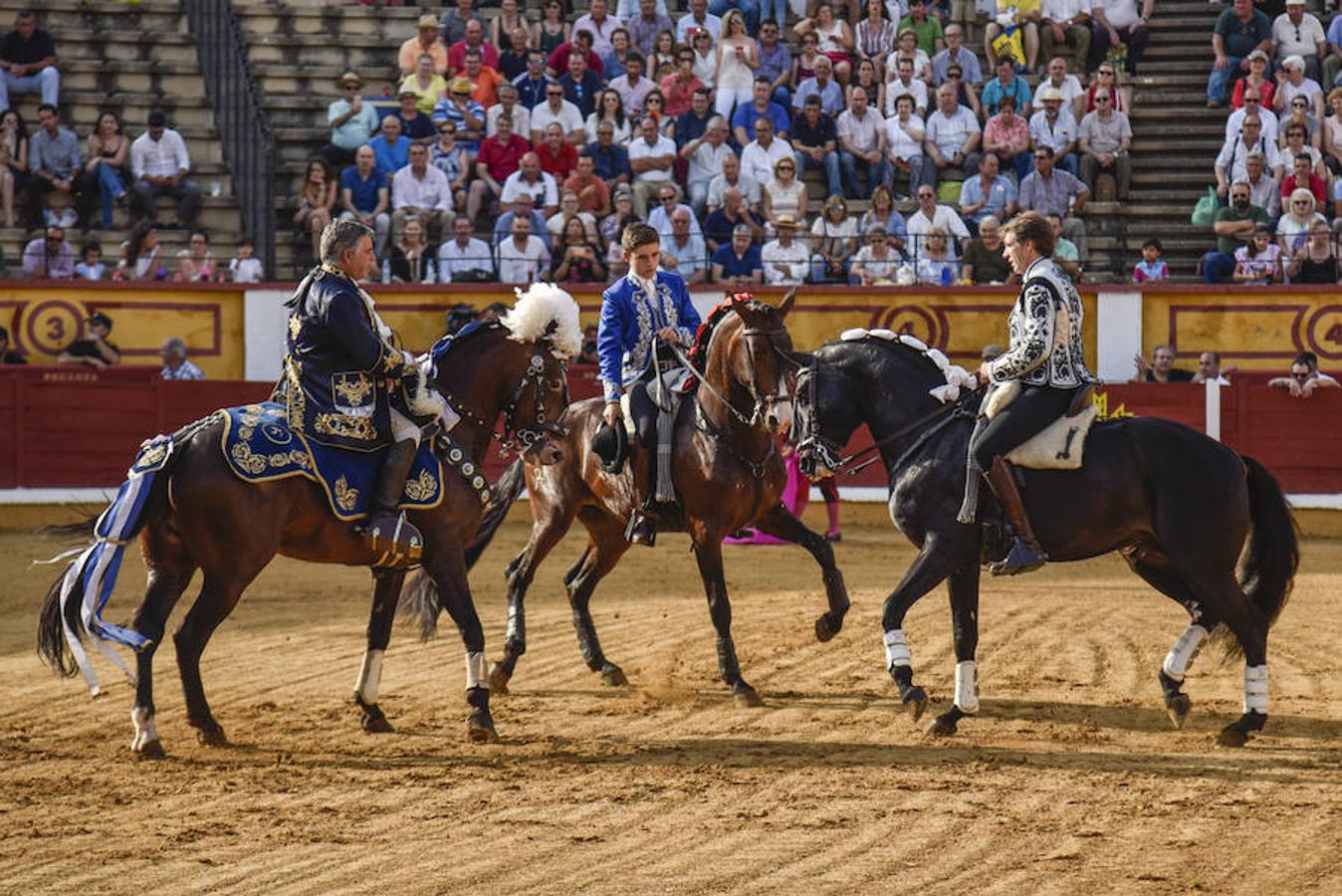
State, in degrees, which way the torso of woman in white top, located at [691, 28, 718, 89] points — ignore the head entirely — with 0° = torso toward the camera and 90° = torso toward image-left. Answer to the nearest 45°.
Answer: approximately 0°

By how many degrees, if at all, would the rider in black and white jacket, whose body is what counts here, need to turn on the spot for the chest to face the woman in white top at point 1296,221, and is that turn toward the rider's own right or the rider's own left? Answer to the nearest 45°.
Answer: approximately 90° to the rider's own right

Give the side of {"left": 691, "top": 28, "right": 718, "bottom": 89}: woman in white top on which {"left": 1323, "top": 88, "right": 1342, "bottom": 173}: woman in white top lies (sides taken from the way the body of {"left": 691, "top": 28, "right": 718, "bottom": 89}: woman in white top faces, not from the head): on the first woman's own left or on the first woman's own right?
on the first woman's own left

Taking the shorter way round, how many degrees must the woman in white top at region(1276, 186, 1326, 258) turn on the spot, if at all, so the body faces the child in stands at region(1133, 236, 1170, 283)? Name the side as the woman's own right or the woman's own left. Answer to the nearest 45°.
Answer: approximately 90° to the woman's own right

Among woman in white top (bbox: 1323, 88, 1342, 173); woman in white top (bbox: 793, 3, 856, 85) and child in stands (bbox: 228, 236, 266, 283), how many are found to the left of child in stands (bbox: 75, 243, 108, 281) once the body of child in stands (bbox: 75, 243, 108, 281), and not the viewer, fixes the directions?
3

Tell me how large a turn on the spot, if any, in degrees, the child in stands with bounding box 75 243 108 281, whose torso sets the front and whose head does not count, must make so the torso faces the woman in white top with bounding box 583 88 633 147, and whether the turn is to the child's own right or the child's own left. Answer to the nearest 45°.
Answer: approximately 90° to the child's own left

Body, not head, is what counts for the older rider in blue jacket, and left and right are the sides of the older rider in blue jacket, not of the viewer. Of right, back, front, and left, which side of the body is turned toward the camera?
right

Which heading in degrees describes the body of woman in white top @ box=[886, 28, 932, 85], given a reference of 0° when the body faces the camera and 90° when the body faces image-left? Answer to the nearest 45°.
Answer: approximately 0°
